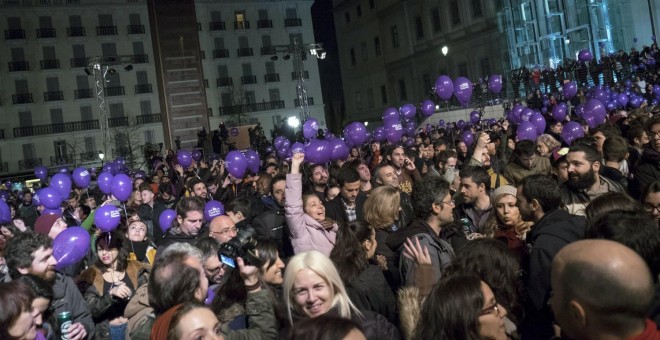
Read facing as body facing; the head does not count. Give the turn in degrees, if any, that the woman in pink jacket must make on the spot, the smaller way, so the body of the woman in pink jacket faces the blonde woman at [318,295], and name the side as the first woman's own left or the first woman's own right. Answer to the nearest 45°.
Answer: approximately 45° to the first woman's own right

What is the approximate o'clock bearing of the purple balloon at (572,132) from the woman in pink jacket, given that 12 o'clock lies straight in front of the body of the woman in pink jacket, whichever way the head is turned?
The purple balloon is roughly at 9 o'clock from the woman in pink jacket.

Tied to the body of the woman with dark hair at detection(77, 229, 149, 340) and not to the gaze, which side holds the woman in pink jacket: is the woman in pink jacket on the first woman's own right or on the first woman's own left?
on the first woman's own left

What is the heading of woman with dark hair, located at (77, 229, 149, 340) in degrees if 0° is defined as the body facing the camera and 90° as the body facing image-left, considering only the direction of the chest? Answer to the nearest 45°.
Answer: approximately 0°

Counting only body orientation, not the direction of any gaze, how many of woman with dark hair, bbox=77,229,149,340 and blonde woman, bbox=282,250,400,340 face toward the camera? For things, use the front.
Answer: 2

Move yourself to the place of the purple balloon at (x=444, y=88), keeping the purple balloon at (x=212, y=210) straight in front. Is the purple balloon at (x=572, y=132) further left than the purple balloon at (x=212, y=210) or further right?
left

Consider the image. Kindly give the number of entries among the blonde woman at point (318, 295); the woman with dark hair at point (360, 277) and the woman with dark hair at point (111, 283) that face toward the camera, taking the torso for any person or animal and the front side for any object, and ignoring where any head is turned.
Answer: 2

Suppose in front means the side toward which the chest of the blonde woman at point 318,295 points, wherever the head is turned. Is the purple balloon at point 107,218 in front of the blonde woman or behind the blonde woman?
behind

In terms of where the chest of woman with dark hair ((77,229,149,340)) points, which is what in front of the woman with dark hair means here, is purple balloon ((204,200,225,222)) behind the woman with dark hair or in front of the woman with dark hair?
behind

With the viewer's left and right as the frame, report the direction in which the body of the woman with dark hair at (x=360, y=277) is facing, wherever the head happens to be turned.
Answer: facing away from the viewer and to the right of the viewer
